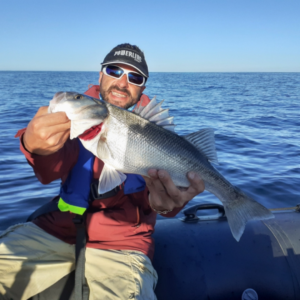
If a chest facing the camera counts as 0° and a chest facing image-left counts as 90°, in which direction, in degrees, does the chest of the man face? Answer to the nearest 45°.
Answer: approximately 0°
